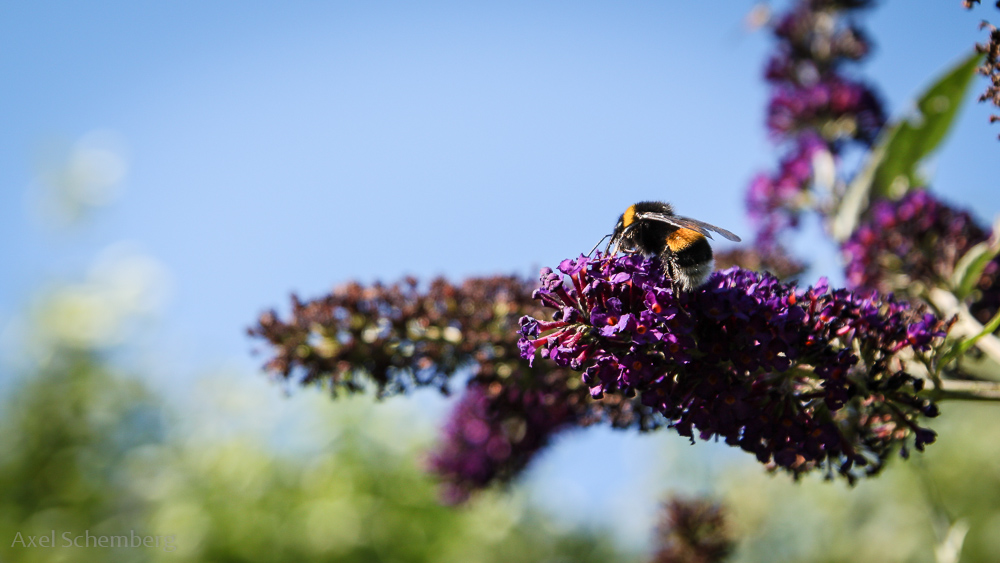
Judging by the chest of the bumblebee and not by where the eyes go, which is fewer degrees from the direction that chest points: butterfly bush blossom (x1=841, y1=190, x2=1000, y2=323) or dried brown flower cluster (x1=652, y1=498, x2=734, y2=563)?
the dried brown flower cluster

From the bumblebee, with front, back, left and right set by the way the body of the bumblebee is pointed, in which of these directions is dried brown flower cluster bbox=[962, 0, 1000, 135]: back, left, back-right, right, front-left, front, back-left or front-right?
back

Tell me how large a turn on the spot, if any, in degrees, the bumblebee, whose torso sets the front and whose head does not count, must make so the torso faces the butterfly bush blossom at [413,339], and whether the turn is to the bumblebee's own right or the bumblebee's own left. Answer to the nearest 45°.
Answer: approximately 45° to the bumblebee's own right

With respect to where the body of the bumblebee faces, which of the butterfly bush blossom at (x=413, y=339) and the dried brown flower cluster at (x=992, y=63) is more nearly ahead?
the butterfly bush blossom

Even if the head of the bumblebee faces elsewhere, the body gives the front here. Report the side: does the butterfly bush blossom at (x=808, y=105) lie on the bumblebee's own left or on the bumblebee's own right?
on the bumblebee's own right

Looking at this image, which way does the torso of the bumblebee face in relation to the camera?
to the viewer's left
